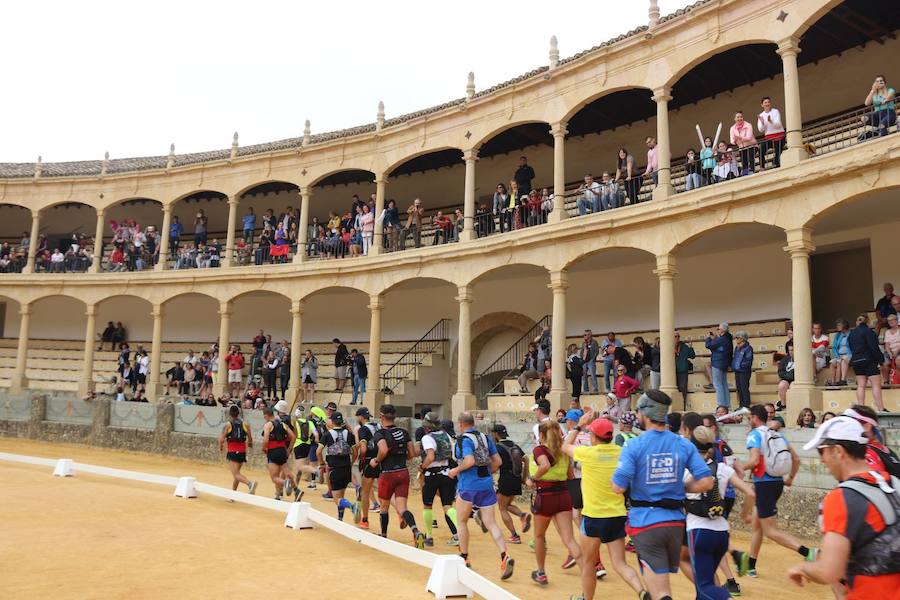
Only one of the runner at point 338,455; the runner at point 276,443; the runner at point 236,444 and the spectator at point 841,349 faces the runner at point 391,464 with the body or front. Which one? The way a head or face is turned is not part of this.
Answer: the spectator

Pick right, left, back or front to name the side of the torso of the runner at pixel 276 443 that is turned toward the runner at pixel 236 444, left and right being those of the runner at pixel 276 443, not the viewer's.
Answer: front

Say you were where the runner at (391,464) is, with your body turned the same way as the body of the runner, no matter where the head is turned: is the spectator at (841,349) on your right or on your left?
on your right

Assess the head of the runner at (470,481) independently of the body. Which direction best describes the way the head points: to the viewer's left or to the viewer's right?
to the viewer's left

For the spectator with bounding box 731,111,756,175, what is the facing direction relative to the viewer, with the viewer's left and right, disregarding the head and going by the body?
facing the viewer and to the left of the viewer

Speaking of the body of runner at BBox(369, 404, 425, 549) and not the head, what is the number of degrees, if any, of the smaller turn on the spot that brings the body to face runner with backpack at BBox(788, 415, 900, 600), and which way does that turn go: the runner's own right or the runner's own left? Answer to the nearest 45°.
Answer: approximately 135° to the runner's own left

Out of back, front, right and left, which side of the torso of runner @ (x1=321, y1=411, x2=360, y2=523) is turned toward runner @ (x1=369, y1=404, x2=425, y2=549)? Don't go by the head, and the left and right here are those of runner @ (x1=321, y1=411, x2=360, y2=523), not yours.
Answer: back

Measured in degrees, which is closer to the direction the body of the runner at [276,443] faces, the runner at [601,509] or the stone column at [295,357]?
the stone column

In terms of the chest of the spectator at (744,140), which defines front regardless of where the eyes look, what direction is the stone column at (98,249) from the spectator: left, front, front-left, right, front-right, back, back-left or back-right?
front-right

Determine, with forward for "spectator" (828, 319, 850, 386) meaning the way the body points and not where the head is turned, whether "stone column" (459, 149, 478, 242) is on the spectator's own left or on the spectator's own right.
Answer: on the spectator's own right

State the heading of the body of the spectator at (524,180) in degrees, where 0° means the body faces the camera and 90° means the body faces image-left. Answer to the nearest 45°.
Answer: approximately 0°

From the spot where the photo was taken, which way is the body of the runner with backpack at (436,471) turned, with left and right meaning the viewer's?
facing away from the viewer and to the left of the viewer

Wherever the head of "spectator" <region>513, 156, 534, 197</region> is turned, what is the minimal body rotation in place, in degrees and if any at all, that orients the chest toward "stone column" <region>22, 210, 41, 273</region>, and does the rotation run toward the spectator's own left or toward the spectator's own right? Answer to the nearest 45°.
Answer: approximately 90° to the spectator's own right

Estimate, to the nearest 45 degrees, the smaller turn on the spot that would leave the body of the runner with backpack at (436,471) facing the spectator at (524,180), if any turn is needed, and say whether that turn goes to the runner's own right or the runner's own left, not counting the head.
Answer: approximately 45° to the runner's own right

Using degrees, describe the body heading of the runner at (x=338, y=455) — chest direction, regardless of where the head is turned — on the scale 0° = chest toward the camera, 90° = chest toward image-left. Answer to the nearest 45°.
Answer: approximately 135°

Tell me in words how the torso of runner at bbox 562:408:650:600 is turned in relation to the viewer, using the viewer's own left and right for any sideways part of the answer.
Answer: facing away from the viewer and to the left of the viewer

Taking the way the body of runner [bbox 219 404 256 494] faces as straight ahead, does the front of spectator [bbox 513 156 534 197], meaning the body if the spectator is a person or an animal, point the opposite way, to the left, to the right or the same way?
the opposite way
